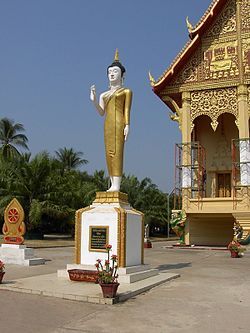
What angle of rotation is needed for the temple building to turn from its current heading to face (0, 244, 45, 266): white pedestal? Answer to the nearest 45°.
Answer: approximately 45° to its right

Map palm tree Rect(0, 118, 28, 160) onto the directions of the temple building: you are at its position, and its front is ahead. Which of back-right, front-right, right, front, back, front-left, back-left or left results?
back-right

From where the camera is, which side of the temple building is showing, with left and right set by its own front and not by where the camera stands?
front

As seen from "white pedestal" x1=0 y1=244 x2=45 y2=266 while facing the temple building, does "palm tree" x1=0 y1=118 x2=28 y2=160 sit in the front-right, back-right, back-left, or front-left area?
front-left

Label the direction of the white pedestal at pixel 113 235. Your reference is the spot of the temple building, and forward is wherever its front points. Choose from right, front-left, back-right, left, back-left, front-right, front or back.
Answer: front

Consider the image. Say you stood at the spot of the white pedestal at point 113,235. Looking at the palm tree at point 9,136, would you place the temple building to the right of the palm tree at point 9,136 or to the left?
right

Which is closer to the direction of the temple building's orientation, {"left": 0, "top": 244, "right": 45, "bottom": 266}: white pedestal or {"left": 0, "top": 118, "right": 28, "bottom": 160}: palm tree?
the white pedestal

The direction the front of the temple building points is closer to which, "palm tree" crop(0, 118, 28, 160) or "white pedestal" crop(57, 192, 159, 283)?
the white pedestal

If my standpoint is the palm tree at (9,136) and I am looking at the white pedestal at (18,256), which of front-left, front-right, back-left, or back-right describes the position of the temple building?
front-left
